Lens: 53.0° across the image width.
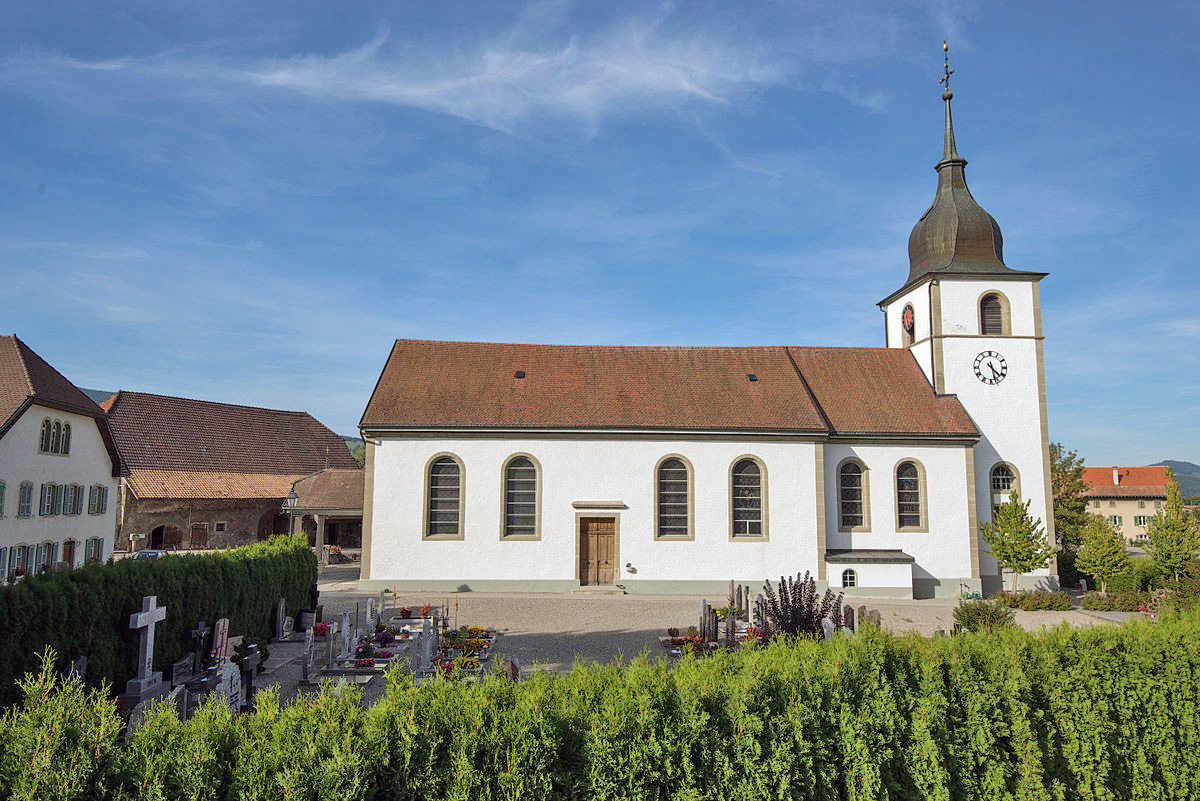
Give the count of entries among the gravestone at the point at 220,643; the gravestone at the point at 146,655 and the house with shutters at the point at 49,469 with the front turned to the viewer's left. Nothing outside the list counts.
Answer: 0

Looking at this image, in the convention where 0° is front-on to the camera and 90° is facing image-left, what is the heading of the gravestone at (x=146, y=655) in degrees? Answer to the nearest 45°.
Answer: approximately 315°

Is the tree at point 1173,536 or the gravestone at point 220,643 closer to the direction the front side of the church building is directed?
the gravestone

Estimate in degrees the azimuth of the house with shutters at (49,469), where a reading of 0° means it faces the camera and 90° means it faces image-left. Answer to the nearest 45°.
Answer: approximately 315°

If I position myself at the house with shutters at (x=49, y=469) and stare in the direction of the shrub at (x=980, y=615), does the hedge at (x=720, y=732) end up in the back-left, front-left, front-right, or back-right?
front-right

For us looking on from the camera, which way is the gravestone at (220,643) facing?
facing the viewer and to the right of the viewer

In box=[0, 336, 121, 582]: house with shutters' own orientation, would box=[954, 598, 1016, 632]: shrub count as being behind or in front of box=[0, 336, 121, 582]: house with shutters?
in front

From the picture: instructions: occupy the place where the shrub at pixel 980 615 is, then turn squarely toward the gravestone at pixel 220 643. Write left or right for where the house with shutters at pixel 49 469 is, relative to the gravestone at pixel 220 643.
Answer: right
